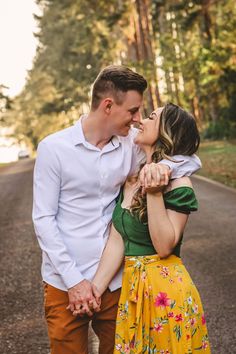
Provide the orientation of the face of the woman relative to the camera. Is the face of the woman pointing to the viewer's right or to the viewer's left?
to the viewer's left

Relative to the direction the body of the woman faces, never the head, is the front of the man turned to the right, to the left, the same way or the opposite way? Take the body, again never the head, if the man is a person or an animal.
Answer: to the left

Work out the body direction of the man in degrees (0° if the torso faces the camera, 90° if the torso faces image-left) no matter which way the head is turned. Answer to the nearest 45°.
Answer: approximately 315°

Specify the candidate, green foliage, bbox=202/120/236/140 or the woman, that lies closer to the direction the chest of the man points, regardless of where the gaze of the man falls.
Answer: the woman

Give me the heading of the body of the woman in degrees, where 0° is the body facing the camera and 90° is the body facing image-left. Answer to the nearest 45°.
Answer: approximately 45°

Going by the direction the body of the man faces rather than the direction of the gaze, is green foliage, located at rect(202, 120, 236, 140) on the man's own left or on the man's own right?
on the man's own left
